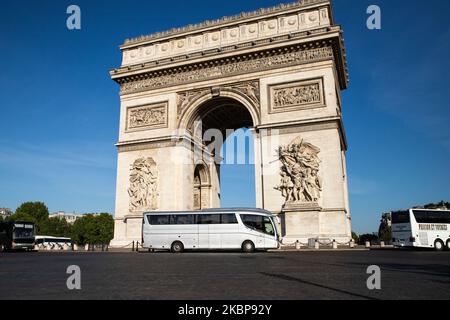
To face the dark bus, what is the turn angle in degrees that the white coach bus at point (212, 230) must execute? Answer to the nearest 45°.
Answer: approximately 135° to its left

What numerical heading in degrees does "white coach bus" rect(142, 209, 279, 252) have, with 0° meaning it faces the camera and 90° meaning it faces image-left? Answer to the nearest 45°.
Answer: approximately 270°

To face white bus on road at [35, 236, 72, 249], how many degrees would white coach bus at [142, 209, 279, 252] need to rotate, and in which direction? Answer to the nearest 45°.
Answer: approximately 135° to its left
